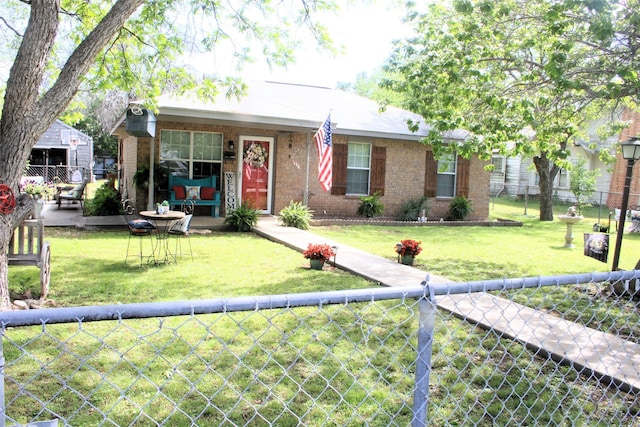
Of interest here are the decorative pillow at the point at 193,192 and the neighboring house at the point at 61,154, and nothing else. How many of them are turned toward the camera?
2

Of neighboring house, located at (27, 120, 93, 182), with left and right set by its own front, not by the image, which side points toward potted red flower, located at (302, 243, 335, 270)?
front

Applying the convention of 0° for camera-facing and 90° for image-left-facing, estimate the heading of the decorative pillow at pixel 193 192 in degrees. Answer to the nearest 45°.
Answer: approximately 0°

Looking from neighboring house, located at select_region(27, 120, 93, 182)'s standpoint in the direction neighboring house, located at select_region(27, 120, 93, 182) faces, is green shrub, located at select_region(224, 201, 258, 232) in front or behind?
in front

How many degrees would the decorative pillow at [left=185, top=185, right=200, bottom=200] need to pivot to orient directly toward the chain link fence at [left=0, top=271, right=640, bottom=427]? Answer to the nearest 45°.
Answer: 0° — it already faces it

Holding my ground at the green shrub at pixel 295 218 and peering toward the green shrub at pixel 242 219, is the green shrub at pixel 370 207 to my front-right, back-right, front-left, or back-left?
back-right

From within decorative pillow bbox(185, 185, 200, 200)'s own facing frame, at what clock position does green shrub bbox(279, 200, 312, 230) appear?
The green shrub is roughly at 10 o'clock from the decorative pillow.

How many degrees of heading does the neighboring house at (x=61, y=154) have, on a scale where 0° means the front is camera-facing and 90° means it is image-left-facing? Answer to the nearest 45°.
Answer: approximately 0°
